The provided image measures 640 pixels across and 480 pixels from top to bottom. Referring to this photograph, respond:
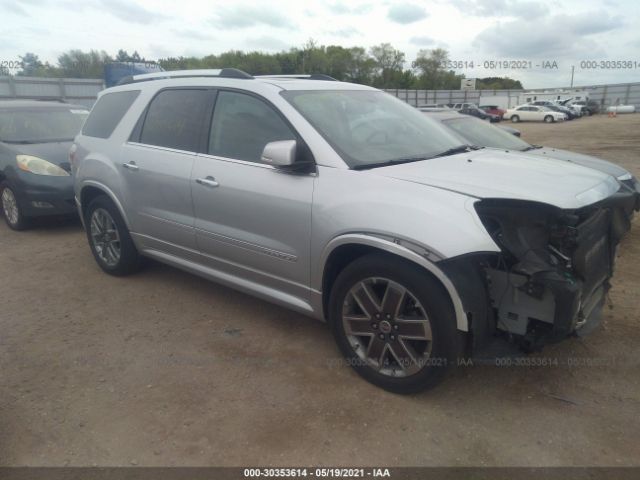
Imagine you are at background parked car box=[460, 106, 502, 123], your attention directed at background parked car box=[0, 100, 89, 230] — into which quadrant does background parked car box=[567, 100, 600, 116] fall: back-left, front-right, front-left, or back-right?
back-left

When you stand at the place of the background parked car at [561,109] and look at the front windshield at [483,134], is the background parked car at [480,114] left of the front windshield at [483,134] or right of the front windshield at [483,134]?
right

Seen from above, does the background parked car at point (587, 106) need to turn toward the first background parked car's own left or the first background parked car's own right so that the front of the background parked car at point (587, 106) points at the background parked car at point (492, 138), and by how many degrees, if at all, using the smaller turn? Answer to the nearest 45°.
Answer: approximately 45° to the first background parked car's own left

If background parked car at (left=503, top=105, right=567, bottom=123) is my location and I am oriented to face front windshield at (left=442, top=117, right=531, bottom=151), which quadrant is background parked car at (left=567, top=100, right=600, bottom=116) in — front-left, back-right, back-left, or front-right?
back-left
